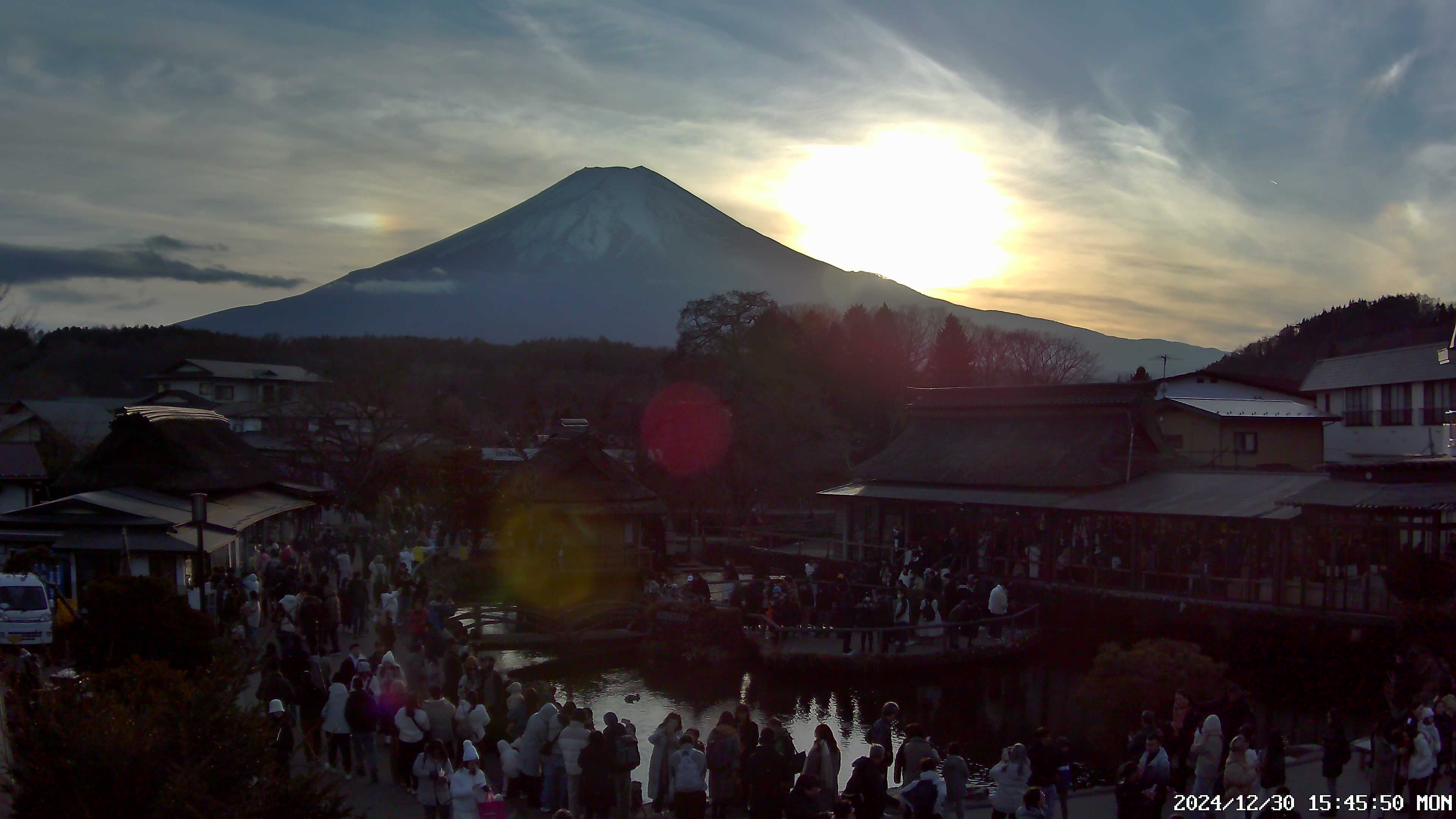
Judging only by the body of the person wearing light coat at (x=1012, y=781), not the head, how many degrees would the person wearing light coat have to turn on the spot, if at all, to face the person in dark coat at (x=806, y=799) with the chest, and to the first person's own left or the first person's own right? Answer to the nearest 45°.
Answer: approximately 90° to the first person's own left

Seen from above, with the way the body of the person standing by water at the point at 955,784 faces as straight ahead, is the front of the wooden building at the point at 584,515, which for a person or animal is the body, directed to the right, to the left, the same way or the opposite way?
the opposite way

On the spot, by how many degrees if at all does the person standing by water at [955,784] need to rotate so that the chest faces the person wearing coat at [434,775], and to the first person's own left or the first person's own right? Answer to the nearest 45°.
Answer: approximately 90° to the first person's own left

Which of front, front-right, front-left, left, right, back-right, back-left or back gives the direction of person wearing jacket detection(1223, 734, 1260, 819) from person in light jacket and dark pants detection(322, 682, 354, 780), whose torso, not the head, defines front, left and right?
back-right

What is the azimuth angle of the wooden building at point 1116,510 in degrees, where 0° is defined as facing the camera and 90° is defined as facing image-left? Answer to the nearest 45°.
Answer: approximately 45°

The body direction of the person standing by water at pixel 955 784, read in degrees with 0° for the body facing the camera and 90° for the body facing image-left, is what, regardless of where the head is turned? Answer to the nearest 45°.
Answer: approximately 180°

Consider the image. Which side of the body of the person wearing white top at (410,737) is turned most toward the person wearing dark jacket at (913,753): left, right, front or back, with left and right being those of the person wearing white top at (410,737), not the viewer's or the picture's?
right

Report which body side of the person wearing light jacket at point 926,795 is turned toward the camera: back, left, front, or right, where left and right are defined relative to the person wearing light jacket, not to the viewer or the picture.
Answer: back

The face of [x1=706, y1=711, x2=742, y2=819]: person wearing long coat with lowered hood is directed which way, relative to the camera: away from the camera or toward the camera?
away from the camera

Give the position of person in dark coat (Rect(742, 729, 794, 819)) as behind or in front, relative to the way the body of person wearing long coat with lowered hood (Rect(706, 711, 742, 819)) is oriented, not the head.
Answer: behind
